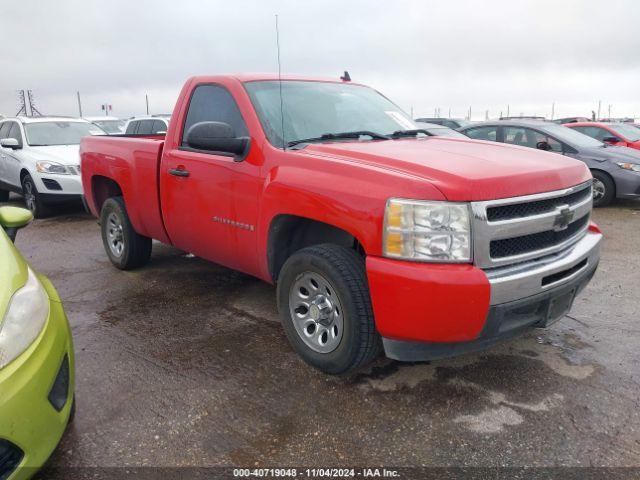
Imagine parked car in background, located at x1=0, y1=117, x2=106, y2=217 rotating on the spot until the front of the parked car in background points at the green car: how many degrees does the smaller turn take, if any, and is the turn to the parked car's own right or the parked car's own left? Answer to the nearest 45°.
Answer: approximately 45° to the parked car's own right

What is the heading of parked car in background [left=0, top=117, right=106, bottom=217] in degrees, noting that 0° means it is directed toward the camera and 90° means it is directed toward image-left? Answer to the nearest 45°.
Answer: approximately 315°

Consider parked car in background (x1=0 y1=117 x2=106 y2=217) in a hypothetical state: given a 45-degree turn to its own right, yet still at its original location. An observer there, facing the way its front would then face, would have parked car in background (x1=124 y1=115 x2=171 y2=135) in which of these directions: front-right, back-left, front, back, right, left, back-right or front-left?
back-left

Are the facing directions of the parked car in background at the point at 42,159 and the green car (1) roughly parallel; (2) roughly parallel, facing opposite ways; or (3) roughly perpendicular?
roughly parallel

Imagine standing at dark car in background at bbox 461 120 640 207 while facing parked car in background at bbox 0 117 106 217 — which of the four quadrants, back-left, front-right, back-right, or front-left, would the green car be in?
front-left

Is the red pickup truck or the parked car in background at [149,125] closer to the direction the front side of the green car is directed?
the red pickup truck

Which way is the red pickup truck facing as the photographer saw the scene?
facing the viewer and to the right of the viewer

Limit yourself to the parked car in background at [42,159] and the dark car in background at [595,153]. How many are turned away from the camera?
0

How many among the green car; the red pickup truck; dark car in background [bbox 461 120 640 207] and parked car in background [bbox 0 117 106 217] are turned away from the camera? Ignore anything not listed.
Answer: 0
